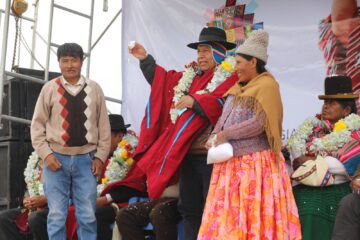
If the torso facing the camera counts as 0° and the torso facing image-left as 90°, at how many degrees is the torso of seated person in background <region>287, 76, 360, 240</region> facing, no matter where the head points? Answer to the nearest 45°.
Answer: approximately 45°

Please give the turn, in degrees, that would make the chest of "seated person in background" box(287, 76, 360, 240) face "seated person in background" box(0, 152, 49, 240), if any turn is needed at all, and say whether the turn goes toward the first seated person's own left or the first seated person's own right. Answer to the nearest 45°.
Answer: approximately 45° to the first seated person's own right

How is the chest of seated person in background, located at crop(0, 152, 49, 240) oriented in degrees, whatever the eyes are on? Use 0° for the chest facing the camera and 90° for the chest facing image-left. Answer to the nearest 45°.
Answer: approximately 45°

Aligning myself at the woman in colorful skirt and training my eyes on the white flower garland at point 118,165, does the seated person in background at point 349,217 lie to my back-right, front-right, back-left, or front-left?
back-right

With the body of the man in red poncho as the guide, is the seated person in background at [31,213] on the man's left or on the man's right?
on the man's right

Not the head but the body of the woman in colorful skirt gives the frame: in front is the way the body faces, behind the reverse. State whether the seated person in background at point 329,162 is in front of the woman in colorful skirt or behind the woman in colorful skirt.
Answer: behind

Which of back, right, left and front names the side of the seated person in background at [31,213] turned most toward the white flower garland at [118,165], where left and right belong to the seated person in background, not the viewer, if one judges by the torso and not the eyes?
left

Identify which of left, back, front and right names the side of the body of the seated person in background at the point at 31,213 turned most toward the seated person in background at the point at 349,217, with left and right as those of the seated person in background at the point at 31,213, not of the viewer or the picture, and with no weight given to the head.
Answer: left
